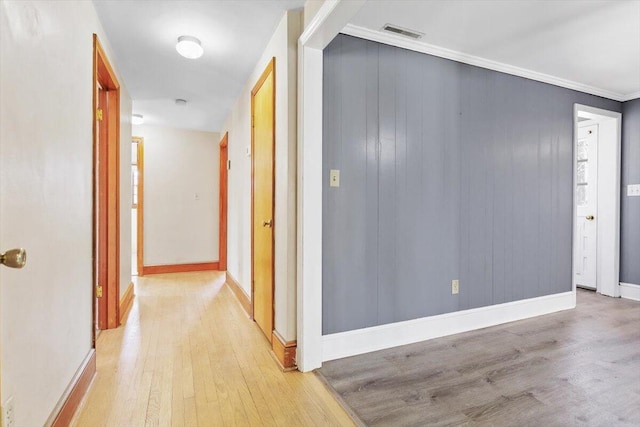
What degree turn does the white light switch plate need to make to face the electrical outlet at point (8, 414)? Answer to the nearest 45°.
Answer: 0° — it already faces it

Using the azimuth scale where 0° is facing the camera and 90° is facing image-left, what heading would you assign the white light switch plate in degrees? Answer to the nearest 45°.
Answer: approximately 0°

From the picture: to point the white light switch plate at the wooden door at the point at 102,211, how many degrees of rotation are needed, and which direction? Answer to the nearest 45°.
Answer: approximately 45° to its right
